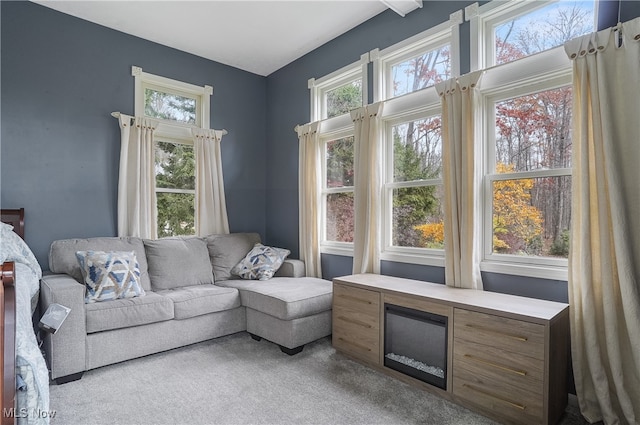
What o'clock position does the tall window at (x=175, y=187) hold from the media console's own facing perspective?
The tall window is roughly at 2 o'clock from the media console.

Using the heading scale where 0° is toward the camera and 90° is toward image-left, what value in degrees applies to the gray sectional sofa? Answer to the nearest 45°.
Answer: approximately 315°

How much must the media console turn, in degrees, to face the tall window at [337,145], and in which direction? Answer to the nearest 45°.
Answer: approximately 90° to its right

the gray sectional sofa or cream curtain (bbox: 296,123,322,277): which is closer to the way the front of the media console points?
the gray sectional sofa

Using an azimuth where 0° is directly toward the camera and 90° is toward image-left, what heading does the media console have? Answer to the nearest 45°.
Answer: approximately 45°

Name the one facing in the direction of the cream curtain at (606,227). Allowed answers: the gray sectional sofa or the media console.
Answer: the gray sectional sofa
